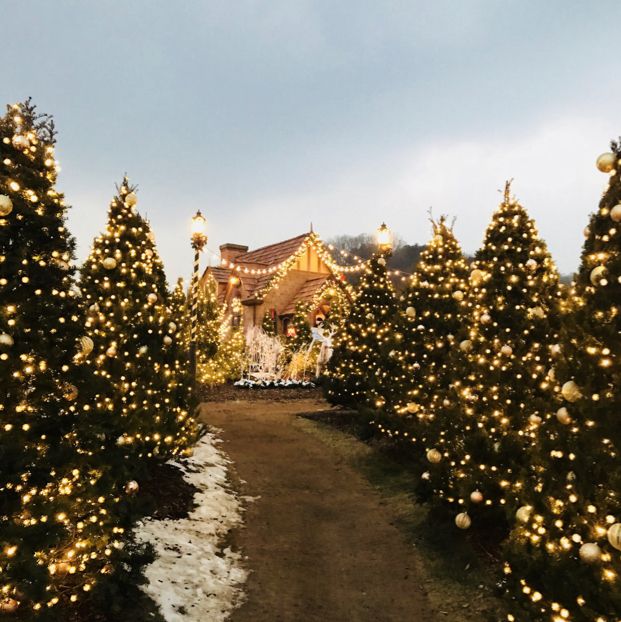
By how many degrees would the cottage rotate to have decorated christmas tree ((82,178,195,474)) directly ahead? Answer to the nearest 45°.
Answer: approximately 45° to its right

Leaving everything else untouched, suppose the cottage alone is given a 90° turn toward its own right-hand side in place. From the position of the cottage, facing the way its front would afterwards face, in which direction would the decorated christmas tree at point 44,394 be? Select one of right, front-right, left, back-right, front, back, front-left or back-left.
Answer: front-left

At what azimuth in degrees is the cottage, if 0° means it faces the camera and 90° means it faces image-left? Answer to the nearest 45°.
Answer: approximately 315°

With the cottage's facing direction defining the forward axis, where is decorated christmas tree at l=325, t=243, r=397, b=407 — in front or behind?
in front

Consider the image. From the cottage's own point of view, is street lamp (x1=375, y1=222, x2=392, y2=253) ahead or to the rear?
ahead

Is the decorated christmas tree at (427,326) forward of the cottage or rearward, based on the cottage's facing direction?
forward
